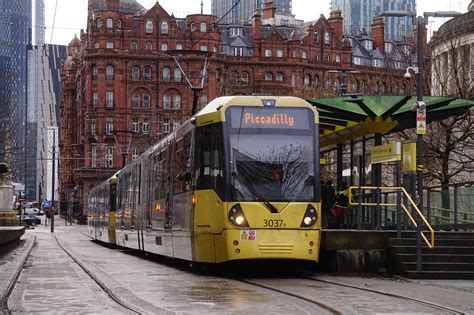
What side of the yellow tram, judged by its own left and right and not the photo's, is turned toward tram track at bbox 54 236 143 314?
right

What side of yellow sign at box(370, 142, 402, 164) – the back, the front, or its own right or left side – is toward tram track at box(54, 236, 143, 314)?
front

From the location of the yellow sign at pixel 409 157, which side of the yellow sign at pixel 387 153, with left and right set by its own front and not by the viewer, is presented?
left

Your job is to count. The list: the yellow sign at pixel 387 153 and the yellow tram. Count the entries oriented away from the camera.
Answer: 0

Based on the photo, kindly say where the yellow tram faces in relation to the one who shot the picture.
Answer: facing the viewer and to the right of the viewer

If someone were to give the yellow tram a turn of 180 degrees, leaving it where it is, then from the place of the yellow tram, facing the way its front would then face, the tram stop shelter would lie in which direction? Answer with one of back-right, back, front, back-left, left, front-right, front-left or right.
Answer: right

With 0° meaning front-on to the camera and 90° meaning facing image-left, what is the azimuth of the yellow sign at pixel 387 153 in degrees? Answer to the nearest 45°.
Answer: approximately 45°

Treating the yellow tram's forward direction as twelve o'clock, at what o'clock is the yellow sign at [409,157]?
The yellow sign is roughly at 10 o'clock from the yellow tram.
